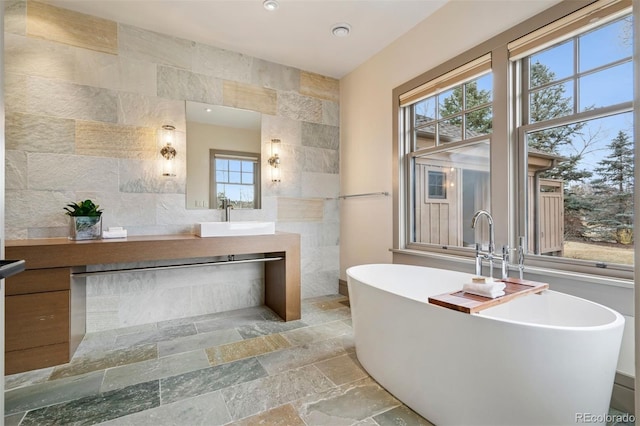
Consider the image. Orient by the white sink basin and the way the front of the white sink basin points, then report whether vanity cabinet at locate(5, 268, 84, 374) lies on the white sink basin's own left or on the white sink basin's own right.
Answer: on the white sink basin's own right

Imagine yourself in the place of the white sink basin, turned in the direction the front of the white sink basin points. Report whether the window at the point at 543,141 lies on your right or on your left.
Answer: on your left

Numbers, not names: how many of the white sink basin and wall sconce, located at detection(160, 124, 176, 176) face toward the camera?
2

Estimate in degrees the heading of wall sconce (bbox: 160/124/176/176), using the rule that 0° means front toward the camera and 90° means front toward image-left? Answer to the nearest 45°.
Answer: approximately 0°

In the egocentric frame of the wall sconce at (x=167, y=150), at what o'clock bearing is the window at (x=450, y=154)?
The window is roughly at 10 o'clock from the wall sconce.

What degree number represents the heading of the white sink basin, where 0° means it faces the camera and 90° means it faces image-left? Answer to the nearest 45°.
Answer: approximately 0°

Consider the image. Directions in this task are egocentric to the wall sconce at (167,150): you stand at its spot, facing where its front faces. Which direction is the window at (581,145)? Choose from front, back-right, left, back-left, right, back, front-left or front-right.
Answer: front-left
